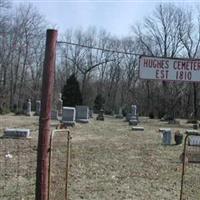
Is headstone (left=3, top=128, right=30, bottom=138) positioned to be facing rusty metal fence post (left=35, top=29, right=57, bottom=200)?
yes

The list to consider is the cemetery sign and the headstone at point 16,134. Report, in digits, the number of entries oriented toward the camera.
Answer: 2

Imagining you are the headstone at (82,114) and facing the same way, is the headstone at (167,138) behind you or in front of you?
in front

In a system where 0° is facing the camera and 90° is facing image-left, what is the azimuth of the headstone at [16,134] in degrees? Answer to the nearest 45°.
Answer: approximately 0°

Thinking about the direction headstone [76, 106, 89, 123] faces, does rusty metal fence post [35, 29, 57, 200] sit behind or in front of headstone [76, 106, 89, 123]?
in front

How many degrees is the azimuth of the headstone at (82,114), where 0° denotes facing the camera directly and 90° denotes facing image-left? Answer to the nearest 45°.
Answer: approximately 0°
